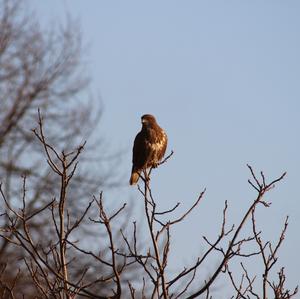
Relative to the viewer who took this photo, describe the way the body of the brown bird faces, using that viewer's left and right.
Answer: facing the viewer and to the right of the viewer
